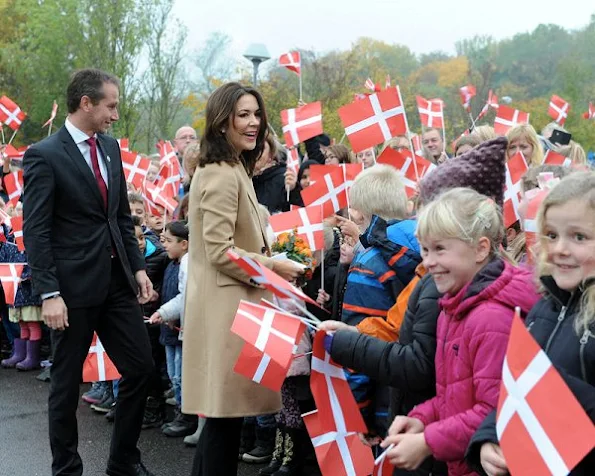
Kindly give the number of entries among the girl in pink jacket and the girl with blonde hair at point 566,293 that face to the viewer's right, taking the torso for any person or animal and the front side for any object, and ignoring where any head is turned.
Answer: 0

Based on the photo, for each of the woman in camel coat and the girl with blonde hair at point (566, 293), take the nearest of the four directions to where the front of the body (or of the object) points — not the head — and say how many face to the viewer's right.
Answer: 1

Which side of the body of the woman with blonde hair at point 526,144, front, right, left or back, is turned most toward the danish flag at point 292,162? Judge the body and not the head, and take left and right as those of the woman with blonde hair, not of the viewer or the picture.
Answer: right

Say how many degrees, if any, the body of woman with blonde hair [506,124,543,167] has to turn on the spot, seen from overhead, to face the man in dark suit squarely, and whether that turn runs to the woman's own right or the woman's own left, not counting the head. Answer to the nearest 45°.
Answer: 0° — they already face them

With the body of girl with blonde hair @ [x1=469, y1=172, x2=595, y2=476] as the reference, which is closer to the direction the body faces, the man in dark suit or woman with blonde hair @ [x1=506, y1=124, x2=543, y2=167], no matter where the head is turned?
the man in dark suit

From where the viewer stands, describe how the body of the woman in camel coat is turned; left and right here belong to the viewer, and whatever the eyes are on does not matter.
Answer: facing to the right of the viewer

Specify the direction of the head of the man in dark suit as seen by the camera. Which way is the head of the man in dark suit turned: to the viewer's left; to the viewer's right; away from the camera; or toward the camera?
to the viewer's right

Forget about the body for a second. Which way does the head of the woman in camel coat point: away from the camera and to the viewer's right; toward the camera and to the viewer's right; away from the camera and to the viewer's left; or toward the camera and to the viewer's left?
toward the camera and to the viewer's right

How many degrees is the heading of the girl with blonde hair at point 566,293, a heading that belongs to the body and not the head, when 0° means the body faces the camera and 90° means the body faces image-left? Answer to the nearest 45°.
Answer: approximately 45°

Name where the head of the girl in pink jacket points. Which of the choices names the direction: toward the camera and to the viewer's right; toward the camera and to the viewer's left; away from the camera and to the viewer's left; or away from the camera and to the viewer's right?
toward the camera and to the viewer's left

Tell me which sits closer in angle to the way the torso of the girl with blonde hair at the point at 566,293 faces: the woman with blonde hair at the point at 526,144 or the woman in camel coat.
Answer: the woman in camel coat

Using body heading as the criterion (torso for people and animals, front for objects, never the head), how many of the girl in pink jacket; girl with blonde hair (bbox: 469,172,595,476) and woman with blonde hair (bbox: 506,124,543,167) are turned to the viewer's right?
0

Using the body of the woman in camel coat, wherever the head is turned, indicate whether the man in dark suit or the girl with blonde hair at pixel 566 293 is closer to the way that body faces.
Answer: the girl with blonde hair

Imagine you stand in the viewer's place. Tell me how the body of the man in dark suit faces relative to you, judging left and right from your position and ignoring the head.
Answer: facing the viewer and to the right of the viewer

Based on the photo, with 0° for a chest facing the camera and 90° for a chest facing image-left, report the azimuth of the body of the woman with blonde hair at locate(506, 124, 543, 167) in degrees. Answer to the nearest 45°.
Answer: approximately 45°

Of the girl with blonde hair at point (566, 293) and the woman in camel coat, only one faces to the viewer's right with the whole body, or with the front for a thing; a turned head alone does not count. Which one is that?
the woman in camel coat
